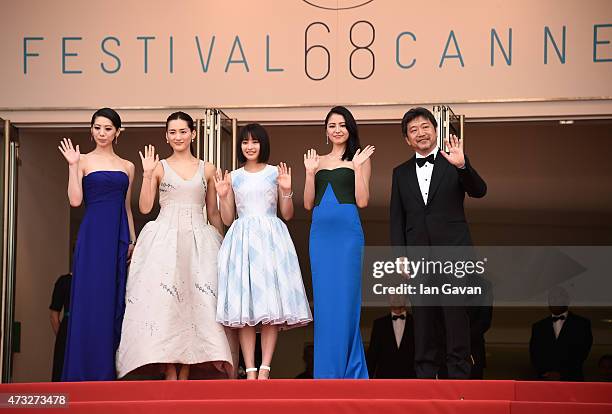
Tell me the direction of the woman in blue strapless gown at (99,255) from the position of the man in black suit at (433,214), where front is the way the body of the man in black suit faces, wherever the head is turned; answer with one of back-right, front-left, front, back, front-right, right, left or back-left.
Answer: right

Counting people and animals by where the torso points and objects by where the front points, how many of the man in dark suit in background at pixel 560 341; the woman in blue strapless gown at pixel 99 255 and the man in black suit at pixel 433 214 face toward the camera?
3

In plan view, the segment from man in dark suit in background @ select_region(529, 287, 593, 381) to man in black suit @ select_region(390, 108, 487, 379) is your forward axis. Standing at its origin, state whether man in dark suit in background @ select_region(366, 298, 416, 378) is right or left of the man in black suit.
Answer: right

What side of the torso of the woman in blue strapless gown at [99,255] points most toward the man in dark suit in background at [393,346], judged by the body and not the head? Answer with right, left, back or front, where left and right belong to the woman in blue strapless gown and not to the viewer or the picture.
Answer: back

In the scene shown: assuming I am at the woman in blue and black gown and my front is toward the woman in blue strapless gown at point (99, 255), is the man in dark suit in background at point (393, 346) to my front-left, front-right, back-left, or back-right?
back-right

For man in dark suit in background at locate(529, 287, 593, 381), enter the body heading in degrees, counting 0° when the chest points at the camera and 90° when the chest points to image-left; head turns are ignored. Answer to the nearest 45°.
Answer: approximately 0°

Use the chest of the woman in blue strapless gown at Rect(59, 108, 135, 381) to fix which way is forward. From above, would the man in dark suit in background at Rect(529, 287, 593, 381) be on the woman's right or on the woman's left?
on the woman's left

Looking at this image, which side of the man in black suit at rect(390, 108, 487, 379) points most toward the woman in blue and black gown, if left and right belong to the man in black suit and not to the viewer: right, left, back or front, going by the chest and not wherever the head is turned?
right

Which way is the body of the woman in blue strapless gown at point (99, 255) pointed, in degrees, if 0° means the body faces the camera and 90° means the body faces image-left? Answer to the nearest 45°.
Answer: approximately 0°
